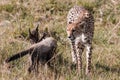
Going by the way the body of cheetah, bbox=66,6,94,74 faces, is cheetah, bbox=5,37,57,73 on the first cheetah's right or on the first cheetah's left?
on the first cheetah's right

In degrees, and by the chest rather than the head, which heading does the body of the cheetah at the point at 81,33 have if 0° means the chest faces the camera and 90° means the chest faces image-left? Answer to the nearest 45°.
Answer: approximately 0°
